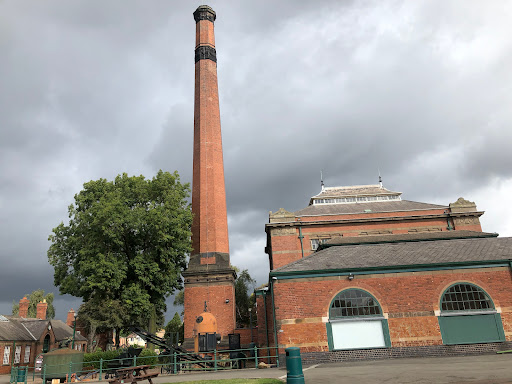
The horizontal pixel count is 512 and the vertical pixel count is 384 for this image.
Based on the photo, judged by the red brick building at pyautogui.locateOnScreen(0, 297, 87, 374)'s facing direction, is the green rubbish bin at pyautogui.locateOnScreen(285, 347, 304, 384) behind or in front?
in front

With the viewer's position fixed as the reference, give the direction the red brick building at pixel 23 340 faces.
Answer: facing the viewer and to the right of the viewer

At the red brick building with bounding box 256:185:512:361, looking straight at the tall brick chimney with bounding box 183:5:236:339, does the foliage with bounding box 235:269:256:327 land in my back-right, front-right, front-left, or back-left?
front-right

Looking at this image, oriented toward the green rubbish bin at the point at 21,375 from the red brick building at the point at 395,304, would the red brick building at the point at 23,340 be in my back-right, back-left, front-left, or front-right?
front-right

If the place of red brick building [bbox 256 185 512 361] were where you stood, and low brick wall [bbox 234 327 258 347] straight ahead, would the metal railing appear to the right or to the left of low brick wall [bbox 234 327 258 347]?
left

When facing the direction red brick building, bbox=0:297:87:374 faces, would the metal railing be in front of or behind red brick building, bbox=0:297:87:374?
in front
